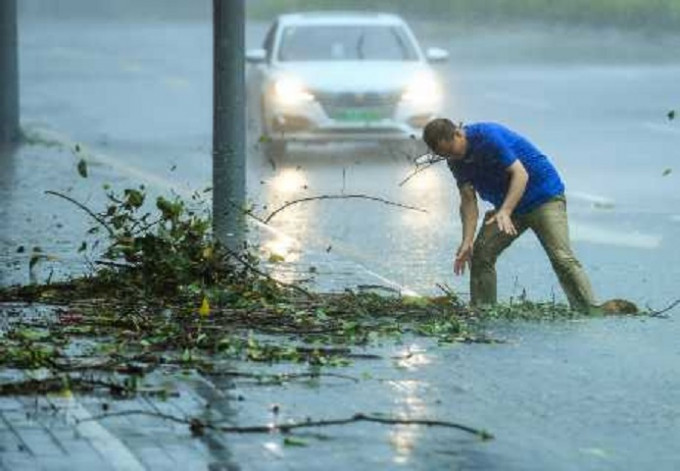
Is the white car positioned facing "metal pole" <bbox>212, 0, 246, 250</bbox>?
yes

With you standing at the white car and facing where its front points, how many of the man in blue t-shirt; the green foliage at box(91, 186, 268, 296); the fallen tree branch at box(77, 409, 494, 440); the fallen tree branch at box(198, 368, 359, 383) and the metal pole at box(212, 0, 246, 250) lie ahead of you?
5

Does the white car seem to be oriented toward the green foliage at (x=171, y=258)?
yes

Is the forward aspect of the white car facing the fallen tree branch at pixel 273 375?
yes

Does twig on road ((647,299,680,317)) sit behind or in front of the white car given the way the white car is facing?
in front

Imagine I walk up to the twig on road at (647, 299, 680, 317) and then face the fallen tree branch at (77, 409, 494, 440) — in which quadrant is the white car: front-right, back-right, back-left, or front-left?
back-right

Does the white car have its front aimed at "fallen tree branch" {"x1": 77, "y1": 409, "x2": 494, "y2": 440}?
yes

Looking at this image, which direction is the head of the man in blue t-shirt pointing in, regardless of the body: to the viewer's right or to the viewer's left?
to the viewer's left

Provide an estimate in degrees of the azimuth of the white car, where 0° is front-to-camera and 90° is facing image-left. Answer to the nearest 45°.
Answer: approximately 0°

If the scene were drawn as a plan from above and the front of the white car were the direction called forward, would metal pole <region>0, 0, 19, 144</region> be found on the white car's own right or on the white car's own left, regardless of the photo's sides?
on the white car's own right
